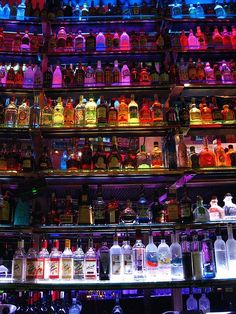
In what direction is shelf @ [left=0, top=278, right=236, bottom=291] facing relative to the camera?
toward the camera
